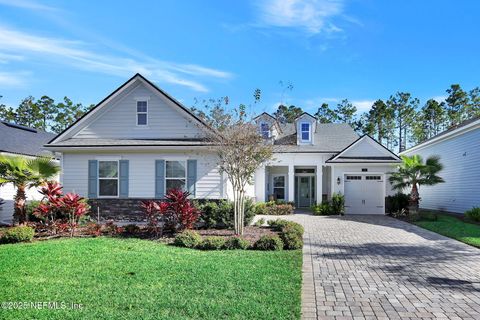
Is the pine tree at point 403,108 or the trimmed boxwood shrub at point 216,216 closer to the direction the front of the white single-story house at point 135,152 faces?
the trimmed boxwood shrub

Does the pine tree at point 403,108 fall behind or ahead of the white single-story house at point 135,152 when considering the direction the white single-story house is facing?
behind

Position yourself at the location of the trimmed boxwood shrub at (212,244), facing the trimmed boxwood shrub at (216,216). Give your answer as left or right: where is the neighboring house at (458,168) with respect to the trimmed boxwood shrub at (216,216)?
right

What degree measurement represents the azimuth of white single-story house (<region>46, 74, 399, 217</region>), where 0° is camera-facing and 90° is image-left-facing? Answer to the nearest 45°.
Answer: approximately 0°
